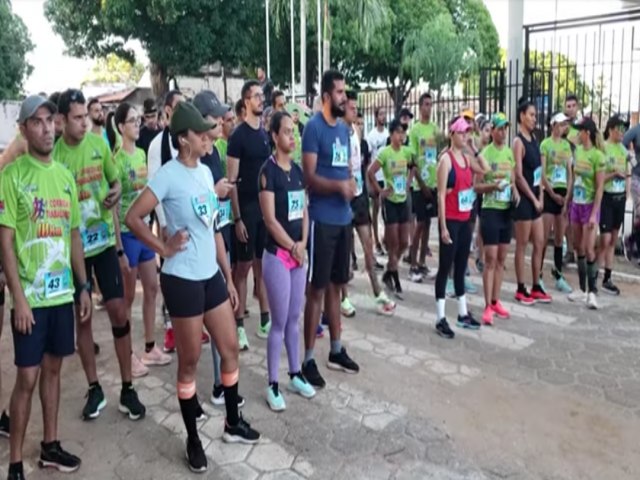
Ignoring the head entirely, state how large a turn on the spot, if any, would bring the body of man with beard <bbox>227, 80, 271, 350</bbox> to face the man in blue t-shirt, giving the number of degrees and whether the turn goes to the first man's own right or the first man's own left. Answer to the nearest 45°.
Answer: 0° — they already face them

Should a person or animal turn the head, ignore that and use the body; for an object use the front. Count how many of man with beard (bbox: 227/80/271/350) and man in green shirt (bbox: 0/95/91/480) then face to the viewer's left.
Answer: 0

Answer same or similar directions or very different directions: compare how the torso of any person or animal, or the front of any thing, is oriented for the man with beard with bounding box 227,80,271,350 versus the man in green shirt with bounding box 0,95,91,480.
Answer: same or similar directions

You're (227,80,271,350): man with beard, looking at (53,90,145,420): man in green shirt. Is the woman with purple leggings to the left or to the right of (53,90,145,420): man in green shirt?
left

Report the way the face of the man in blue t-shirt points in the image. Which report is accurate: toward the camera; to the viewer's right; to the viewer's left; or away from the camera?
to the viewer's right

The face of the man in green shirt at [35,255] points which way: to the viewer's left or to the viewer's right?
to the viewer's right

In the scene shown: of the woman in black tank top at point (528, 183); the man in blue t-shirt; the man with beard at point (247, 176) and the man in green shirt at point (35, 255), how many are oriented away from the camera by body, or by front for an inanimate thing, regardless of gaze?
0

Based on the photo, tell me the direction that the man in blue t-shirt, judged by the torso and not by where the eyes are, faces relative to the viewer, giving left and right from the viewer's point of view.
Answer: facing the viewer and to the right of the viewer

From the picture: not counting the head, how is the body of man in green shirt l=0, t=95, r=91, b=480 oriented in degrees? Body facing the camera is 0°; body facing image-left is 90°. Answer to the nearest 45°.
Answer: approximately 315°

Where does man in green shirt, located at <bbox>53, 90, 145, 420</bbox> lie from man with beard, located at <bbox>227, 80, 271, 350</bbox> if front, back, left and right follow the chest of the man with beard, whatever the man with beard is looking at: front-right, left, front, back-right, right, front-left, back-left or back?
right

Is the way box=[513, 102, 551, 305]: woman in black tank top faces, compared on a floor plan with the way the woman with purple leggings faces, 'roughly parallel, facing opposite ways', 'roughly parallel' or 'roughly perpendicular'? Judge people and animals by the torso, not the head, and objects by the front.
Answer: roughly parallel

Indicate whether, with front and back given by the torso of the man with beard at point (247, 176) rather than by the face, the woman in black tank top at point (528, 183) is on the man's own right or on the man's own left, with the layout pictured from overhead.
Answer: on the man's own left

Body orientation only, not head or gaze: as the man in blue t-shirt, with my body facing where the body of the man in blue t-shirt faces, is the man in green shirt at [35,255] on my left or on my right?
on my right
